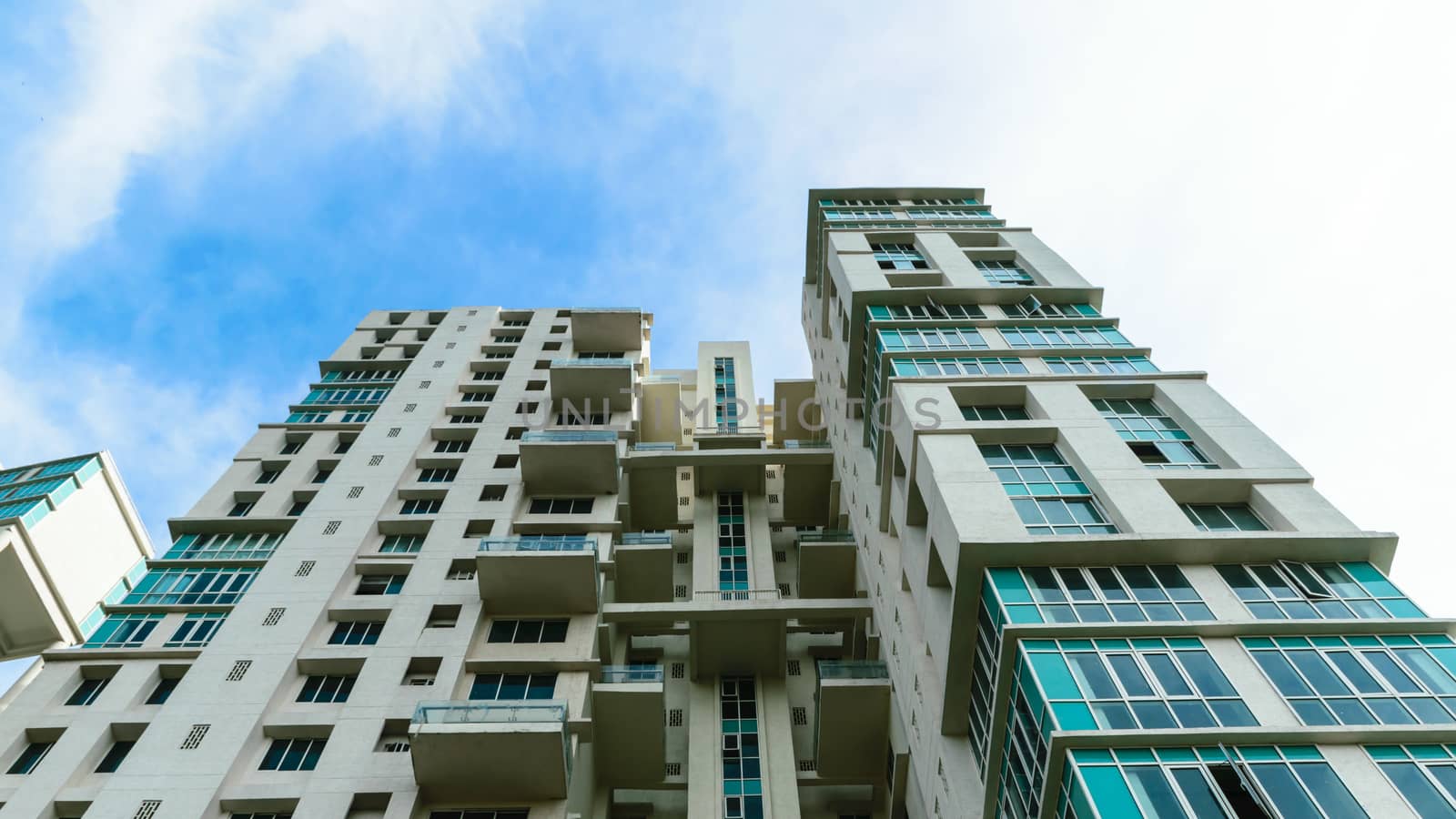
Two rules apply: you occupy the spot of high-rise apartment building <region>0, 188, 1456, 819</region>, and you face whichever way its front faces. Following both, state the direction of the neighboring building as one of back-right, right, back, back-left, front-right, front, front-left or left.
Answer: right

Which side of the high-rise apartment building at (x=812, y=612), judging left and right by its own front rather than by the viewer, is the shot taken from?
front
